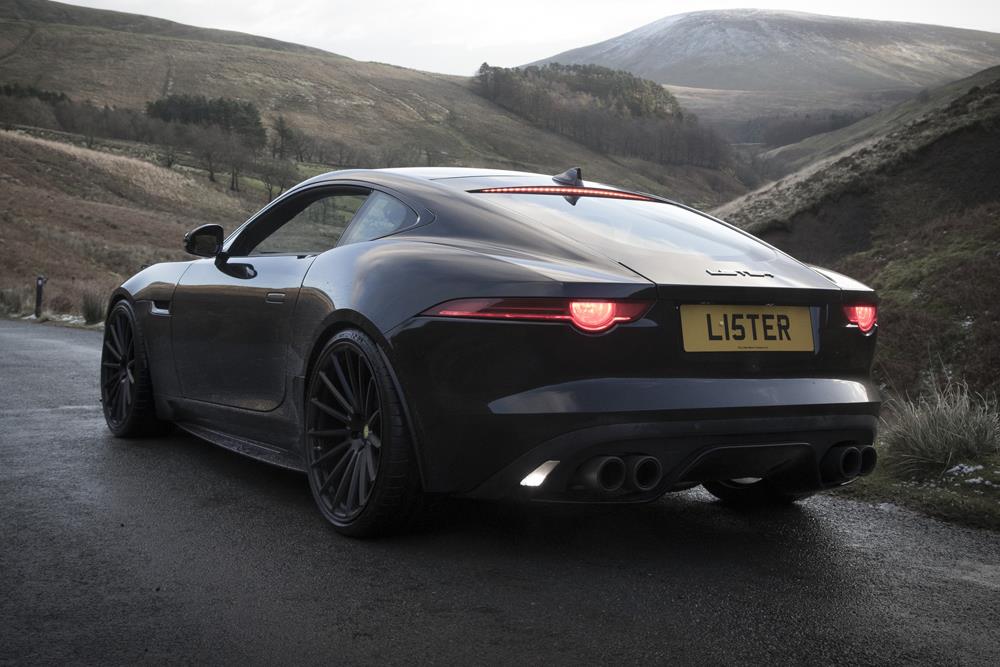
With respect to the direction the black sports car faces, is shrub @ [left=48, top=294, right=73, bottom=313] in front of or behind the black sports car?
in front

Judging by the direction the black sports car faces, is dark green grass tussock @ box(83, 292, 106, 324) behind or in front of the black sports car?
in front

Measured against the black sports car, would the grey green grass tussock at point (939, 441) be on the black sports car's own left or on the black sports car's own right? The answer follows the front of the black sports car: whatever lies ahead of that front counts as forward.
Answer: on the black sports car's own right

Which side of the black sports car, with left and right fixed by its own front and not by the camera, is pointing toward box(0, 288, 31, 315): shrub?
front

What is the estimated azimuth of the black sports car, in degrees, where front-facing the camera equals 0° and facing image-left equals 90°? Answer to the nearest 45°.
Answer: approximately 135°
